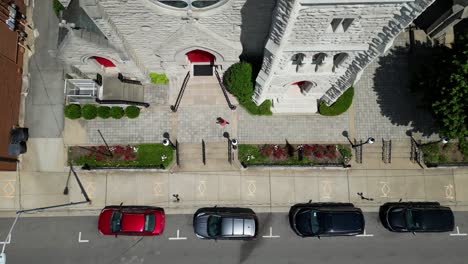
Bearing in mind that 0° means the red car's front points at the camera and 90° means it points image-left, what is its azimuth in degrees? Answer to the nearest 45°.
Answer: approximately 90°

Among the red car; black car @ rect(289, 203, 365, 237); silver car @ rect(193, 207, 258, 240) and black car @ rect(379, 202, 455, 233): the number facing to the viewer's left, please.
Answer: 4

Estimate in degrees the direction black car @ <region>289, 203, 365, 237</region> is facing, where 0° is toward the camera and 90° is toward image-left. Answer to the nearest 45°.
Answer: approximately 90°

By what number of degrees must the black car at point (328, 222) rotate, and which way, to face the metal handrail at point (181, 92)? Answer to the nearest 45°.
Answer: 0° — it already faces it

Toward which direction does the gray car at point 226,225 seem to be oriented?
to the viewer's left

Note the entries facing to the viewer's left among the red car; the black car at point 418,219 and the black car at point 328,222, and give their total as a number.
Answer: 3

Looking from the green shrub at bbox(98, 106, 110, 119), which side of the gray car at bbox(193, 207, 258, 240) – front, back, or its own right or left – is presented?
front

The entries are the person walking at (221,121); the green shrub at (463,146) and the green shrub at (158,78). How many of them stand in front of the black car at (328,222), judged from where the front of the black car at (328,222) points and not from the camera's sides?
2

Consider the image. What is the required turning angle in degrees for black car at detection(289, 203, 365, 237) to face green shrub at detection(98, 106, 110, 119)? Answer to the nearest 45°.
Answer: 0° — it already faces it

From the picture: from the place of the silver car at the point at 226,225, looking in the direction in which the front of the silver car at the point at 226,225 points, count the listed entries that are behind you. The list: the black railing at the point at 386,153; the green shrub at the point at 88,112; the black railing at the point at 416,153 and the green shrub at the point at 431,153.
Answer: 3

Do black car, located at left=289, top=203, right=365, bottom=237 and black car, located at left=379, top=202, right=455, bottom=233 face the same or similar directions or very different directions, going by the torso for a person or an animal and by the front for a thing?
same or similar directions
